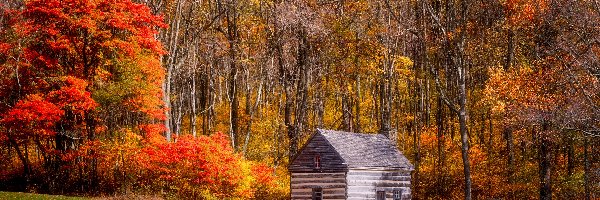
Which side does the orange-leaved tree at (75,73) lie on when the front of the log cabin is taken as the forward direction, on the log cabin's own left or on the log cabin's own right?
on the log cabin's own right
